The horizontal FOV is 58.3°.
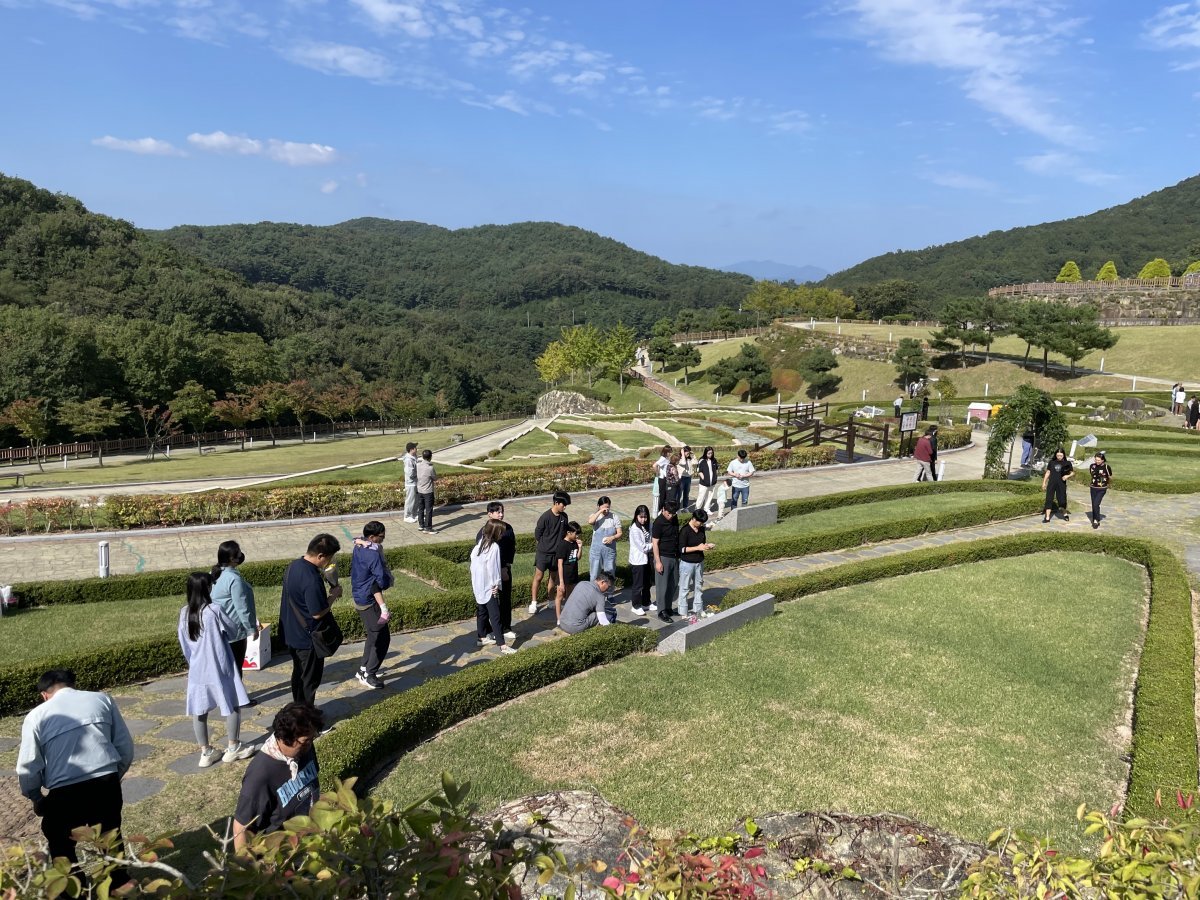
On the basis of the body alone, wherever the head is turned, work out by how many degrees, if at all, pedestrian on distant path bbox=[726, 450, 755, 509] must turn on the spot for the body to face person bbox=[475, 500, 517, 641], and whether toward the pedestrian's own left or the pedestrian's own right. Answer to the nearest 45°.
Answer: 0° — they already face them

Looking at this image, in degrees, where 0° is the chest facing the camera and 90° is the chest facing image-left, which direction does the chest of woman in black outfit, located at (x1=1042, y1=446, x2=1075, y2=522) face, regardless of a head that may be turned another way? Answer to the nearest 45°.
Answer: approximately 0°

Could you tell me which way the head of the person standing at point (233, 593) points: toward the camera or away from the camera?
away from the camera

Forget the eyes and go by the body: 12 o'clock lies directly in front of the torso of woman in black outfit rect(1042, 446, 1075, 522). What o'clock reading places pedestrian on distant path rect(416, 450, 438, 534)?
The pedestrian on distant path is roughly at 2 o'clock from the woman in black outfit.

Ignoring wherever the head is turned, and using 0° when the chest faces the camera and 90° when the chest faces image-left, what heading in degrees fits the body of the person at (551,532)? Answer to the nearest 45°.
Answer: approximately 315°

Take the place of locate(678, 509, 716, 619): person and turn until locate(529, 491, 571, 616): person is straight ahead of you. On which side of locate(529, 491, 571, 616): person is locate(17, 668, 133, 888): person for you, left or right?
left

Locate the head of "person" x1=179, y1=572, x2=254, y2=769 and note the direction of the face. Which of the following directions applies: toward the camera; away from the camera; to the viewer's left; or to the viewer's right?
away from the camera
